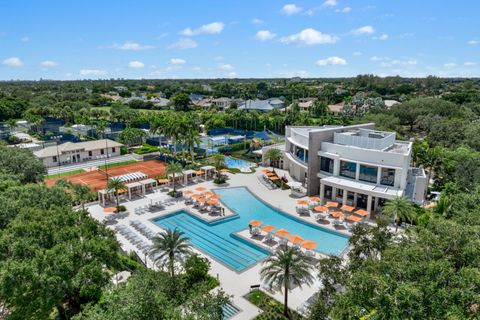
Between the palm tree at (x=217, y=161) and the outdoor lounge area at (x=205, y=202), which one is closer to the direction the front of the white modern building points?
the outdoor lounge area

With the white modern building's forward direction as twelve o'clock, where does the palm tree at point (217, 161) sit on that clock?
The palm tree is roughly at 2 o'clock from the white modern building.

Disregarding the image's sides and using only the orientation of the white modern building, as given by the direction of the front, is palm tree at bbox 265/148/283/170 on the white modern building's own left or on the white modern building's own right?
on the white modern building's own right

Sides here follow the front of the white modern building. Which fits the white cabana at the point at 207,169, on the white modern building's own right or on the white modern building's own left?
on the white modern building's own right

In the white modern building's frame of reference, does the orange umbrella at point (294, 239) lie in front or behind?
in front

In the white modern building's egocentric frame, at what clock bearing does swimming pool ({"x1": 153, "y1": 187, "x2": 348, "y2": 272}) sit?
The swimming pool is roughly at 12 o'clock from the white modern building.

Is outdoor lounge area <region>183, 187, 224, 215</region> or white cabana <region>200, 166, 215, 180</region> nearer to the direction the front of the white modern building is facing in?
the outdoor lounge area

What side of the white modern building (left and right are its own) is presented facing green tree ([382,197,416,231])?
left

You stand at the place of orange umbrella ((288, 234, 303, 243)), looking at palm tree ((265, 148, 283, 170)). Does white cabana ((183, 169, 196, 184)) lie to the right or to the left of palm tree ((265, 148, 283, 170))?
left

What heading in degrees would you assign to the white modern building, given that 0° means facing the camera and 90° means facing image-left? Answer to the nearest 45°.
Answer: approximately 45°

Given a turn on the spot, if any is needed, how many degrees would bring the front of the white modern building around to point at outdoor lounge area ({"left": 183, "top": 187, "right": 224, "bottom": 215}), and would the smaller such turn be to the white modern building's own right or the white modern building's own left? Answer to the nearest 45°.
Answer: approximately 45° to the white modern building's own right
